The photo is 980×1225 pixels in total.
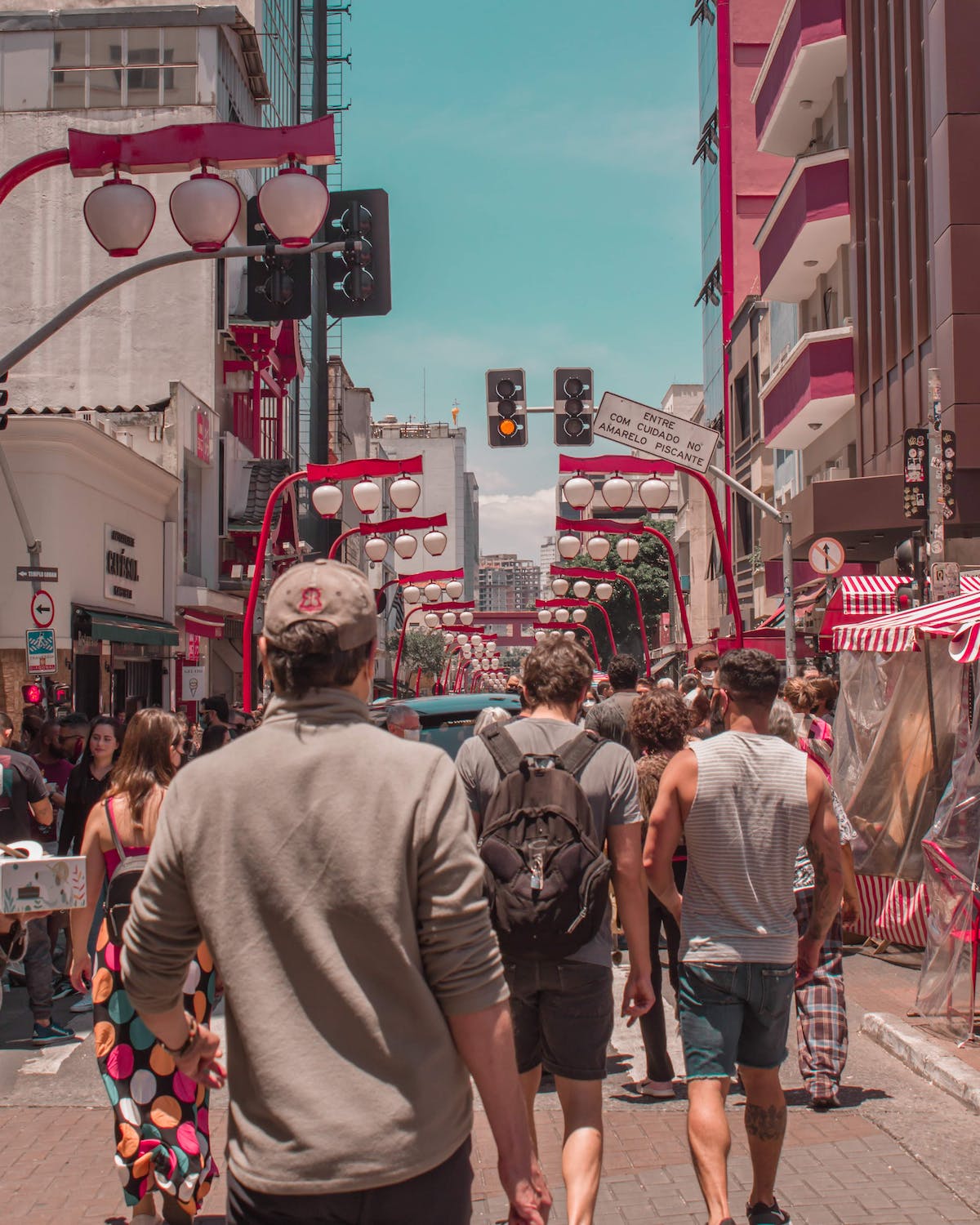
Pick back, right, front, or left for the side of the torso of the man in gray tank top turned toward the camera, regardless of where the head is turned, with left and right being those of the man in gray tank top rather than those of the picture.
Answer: back

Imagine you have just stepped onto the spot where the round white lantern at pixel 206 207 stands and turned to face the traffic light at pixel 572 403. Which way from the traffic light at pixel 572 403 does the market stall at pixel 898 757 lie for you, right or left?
right

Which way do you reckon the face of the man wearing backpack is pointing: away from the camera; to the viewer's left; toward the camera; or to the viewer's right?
away from the camera

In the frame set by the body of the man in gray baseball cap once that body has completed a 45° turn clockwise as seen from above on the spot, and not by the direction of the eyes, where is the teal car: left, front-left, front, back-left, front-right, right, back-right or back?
front-left

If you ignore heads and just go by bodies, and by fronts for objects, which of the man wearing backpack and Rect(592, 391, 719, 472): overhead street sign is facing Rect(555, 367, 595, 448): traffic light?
the man wearing backpack

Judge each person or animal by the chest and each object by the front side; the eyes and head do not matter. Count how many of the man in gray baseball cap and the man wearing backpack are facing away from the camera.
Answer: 2

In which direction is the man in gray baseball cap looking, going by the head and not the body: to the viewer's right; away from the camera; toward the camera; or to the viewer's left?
away from the camera

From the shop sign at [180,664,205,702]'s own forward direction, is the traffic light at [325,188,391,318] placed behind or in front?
in front

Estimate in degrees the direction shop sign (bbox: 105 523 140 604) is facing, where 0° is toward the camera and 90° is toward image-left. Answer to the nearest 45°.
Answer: approximately 315°

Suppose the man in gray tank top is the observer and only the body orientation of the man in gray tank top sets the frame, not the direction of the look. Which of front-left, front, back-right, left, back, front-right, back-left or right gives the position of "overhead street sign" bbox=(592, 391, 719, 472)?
front

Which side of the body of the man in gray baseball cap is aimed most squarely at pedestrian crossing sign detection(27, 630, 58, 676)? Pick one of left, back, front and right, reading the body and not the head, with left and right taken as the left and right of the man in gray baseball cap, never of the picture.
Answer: front

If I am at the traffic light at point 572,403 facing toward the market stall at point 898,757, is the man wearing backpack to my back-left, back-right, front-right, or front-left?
front-right

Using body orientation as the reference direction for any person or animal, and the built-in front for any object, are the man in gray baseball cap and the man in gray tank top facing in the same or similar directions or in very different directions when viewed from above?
same or similar directions

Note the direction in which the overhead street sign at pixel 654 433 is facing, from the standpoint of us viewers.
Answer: facing the viewer
